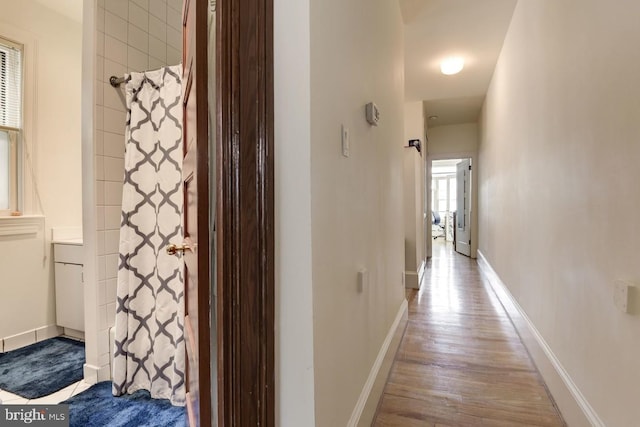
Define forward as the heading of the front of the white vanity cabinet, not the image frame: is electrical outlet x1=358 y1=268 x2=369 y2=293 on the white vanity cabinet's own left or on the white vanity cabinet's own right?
on the white vanity cabinet's own left

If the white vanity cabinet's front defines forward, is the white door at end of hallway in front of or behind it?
behind

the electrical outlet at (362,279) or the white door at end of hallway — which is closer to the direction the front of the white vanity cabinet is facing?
the electrical outlet

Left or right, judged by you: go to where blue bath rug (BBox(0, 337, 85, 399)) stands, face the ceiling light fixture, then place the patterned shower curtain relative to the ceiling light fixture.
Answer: right

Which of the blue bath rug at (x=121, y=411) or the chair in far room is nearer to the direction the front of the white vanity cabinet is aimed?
the blue bath rug

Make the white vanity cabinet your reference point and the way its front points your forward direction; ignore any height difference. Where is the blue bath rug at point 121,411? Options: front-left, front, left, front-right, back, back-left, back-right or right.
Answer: front-left

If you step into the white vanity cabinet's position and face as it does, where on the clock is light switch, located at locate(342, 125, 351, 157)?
The light switch is roughly at 10 o'clock from the white vanity cabinet.

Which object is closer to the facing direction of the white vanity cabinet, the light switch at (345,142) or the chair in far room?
the light switch

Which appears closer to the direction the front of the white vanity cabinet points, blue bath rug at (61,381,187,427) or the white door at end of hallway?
the blue bath rug

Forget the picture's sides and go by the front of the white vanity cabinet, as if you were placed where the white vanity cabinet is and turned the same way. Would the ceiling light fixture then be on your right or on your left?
on your left
